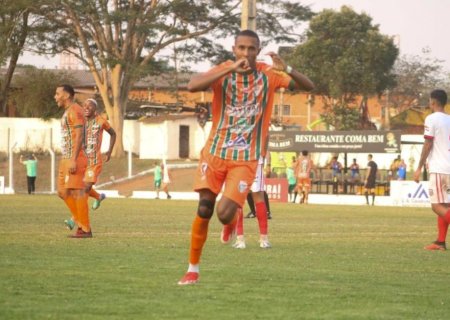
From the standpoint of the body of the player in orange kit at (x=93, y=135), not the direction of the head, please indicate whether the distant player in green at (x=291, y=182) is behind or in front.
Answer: behind

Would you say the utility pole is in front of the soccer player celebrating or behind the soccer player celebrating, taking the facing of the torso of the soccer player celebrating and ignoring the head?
behind

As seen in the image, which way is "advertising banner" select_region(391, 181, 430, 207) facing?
toward the camera

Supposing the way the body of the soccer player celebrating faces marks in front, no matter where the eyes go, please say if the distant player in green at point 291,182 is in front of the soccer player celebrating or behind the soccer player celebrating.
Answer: behind

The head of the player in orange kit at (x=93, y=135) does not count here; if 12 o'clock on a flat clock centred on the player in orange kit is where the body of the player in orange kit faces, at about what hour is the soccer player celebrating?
The soccer player celebrating is roughly at 10 o'clock from the player in orange kit.

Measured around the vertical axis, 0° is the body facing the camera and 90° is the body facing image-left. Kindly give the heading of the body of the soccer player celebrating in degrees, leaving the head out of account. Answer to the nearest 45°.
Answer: approximately 0°

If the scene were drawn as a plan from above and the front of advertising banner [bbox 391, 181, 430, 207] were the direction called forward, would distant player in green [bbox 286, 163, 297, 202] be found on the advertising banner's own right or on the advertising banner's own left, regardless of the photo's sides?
on the advertising banner's own right
